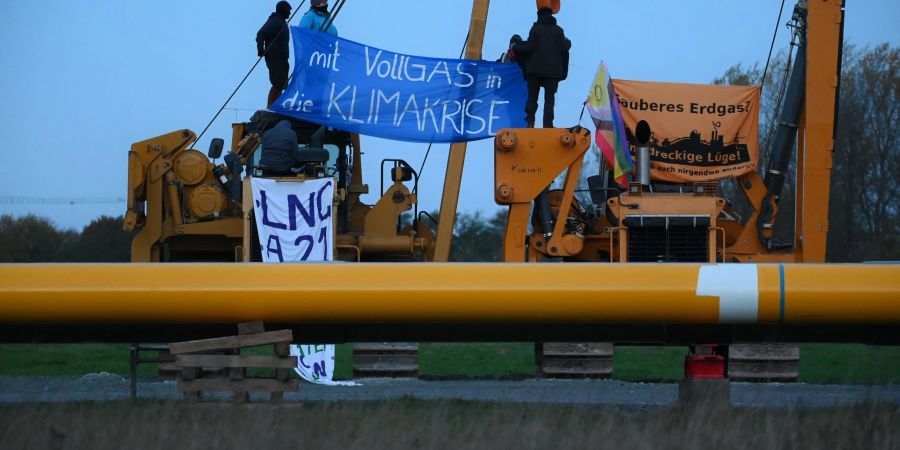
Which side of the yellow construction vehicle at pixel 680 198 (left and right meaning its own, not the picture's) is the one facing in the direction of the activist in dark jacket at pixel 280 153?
right

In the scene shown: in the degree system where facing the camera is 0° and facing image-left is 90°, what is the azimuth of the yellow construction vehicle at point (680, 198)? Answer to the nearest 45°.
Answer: approximately 0°

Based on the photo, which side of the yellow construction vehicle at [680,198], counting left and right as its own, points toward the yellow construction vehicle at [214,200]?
right

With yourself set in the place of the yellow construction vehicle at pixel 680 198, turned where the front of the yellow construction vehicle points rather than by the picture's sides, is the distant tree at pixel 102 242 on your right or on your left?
on your right
